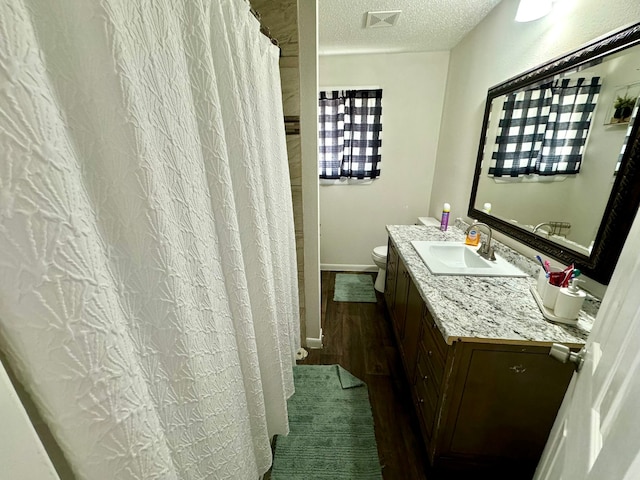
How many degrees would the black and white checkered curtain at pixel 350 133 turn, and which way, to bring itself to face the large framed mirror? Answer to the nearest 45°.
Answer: approximately 45° to its left

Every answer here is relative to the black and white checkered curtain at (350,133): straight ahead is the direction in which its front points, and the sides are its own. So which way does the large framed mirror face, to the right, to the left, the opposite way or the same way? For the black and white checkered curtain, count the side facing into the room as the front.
to the right

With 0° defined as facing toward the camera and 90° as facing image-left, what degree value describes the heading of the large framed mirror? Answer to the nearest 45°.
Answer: approximately 45°

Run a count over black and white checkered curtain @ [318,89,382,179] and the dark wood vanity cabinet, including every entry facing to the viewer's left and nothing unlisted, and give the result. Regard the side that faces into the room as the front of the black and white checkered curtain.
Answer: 1

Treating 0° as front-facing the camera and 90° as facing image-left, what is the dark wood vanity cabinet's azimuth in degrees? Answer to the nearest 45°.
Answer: approximately 90°

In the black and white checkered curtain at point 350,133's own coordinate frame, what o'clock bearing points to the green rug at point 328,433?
The green rug is roughly at 12 o'clock from the black and white checkered curtain.

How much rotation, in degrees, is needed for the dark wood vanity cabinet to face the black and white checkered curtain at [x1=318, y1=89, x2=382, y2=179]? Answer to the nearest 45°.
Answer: approximately 45° to its right
